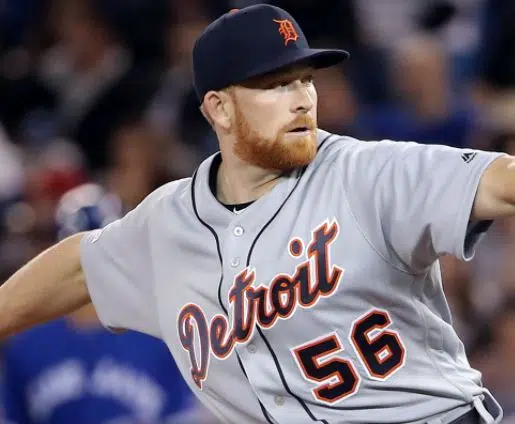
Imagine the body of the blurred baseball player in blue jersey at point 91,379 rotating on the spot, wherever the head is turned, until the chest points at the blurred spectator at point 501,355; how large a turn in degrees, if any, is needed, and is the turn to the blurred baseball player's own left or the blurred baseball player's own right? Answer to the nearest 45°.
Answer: approximately 90° to the blurred baseball player's own left

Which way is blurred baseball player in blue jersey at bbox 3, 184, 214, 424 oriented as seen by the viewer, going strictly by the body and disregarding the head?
toward the camera

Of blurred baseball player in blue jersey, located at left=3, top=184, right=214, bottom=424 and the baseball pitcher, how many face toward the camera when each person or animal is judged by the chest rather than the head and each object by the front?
2

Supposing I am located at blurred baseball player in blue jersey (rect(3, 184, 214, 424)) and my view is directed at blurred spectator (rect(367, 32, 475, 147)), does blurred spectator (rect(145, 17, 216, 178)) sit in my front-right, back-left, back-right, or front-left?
front-left

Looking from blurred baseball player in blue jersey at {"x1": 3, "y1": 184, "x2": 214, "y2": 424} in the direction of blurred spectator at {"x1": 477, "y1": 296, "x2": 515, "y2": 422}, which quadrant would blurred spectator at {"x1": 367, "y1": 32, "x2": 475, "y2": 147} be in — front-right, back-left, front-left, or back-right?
front-left

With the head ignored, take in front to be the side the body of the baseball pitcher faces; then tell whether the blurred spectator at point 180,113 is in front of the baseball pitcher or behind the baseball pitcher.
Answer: behind

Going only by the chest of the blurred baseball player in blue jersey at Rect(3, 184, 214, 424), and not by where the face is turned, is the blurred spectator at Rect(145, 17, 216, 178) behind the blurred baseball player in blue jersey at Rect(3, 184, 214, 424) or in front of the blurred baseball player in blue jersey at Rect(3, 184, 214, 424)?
behind

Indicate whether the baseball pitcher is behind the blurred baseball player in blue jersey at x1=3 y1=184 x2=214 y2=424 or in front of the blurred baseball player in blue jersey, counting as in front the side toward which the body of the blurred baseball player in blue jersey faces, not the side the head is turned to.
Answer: in front

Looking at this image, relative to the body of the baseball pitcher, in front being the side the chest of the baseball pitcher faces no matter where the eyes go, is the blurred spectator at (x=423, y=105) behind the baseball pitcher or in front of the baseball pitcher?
behind

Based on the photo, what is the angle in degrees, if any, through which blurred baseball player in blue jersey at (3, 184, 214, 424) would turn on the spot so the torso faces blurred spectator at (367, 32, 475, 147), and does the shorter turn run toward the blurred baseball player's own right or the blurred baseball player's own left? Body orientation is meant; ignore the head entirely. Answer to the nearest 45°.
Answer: approximately 135° to the blurred baseball player's own left

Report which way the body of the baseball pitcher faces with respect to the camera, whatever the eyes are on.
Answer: toward the camera

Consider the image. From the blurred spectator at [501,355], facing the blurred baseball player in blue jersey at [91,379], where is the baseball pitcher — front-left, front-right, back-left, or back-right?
front-left
